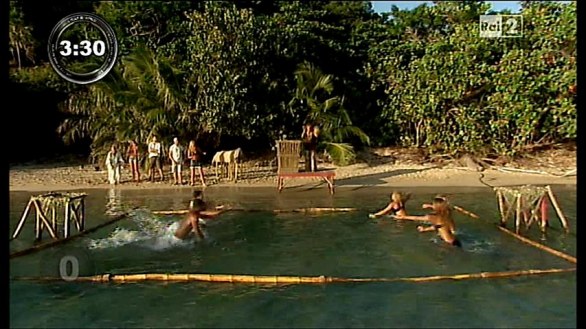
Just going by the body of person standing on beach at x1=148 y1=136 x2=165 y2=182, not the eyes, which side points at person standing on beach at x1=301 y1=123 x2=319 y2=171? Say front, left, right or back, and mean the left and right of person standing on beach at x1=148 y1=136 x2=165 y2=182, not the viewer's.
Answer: left

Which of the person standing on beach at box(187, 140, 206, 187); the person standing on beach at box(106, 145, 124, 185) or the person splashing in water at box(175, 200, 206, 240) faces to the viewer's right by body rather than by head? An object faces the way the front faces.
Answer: the person splashing in water

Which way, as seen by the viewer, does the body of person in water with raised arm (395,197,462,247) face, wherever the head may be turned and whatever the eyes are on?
to the viewer's left

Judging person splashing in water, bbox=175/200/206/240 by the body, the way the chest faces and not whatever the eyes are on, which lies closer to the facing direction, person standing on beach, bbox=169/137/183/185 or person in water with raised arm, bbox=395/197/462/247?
the person in water with raised arm

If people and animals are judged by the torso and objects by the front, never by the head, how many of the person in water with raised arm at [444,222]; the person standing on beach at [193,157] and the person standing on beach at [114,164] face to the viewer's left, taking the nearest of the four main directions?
1

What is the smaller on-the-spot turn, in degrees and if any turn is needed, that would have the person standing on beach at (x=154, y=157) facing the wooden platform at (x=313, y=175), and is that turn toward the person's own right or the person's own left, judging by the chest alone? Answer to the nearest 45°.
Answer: approximately 45° to the person's own left

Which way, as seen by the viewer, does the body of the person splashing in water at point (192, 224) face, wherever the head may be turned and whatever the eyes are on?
to the viewer's right

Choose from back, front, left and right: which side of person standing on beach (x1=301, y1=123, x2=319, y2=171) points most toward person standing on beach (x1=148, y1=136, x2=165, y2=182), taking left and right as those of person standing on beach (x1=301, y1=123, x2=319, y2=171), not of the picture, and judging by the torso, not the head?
right
